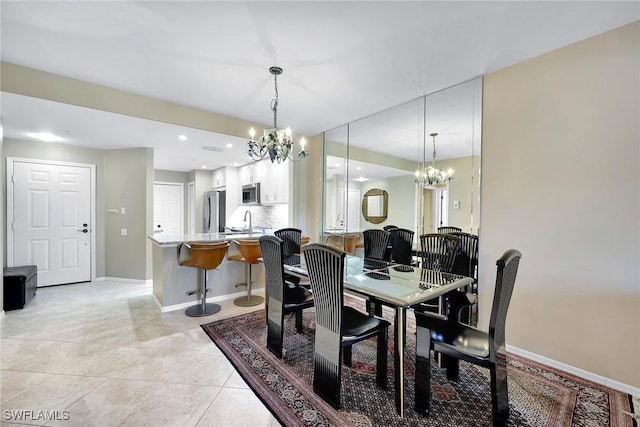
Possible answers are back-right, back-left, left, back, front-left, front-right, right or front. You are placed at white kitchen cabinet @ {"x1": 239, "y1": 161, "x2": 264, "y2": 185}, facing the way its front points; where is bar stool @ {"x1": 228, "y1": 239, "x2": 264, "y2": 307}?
front-left

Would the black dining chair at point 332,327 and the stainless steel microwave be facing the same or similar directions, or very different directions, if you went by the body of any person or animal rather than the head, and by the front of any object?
very different directions

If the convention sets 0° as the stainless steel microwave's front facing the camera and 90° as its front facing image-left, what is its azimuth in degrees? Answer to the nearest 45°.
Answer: approximately 45°

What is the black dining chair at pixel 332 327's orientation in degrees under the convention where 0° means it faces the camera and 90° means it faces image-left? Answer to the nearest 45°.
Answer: approximately 225°

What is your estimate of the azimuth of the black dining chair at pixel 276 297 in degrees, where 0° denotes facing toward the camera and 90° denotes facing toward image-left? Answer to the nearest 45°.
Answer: approximately 225°

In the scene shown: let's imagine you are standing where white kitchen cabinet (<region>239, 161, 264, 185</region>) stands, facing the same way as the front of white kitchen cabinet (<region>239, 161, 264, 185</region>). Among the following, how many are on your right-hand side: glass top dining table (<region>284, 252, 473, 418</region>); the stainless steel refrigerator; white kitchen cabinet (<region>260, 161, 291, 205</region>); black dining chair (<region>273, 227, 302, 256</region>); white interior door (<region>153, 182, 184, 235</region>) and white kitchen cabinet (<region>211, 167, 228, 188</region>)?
3

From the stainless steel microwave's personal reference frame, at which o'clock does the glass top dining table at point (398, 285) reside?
The glass top dining table is roughly at 10 o'clock from the stainless steel microwave.

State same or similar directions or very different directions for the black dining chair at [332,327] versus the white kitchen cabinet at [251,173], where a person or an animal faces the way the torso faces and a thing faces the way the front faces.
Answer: very different directions

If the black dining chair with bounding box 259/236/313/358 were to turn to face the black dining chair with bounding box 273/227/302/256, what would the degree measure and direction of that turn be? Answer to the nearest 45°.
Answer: approximately 45° to its left

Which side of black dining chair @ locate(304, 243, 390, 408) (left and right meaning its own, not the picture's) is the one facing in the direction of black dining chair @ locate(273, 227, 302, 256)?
left

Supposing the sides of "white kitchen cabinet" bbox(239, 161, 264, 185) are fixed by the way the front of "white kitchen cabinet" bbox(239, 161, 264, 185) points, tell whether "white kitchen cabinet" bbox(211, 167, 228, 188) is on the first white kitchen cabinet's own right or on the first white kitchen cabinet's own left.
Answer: on the first white kitchen cabinet's own right
